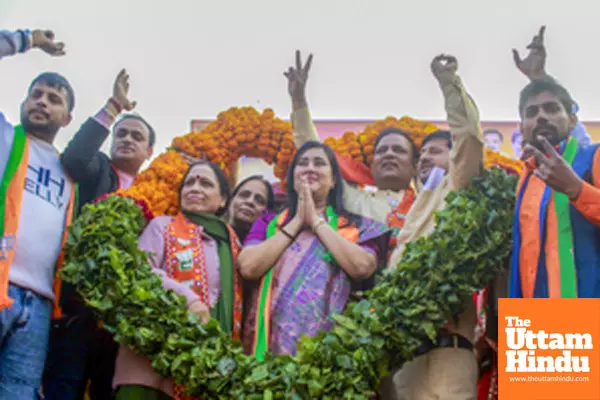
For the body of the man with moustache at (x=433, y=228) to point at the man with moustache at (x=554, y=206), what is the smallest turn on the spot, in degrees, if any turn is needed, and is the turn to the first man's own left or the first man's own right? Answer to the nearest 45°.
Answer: approximately 90° to the first man's own left

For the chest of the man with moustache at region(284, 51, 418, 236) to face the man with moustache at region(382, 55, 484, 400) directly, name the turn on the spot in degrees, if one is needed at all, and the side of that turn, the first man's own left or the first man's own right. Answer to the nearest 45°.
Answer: approximately 45° to the first man's own left

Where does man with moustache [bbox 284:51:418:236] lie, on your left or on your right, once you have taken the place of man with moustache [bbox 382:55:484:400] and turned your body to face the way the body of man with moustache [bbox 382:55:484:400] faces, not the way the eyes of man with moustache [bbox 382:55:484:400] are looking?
on your right

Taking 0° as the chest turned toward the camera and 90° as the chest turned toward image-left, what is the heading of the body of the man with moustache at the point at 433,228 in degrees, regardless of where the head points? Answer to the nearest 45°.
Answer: approximately 45°

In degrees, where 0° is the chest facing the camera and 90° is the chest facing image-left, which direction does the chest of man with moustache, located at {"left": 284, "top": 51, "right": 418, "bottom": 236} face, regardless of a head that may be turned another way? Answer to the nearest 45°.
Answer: approximately 45°
